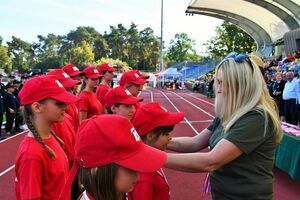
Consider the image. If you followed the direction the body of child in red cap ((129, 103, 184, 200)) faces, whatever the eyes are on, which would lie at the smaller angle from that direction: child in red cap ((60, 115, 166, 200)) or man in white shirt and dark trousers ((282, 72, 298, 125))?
the man in white shirt and dark trousers

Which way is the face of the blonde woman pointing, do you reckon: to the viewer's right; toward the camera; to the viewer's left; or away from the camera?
to the viewer's left

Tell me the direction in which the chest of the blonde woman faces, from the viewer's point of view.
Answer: to the viewer's left

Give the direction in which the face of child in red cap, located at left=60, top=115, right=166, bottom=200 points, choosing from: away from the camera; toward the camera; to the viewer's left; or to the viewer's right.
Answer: to the viewer's right

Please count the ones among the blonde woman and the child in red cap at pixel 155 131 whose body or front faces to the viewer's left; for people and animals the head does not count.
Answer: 1

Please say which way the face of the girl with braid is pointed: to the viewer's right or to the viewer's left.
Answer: to the viewer's right

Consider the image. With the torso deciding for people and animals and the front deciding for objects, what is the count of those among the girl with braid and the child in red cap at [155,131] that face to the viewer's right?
2

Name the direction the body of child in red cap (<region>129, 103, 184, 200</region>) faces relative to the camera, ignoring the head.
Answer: to the viewer's right

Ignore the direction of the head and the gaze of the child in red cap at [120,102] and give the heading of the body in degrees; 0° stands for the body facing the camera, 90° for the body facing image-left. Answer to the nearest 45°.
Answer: approximately 270°

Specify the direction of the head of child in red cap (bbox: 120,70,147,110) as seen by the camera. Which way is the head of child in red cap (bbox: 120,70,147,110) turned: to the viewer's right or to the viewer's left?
to the viewer's right

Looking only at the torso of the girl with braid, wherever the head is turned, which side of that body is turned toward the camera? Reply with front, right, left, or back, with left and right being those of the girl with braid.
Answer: right

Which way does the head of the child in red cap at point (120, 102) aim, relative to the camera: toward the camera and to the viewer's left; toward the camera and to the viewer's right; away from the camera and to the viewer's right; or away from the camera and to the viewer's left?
toward the camera and to the viewer's right

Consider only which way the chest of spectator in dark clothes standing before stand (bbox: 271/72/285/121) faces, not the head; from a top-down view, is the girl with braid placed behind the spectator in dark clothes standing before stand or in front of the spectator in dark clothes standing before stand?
in front

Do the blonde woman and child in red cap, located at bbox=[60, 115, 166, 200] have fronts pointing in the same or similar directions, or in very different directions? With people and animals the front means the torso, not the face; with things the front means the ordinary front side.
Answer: very different directions
